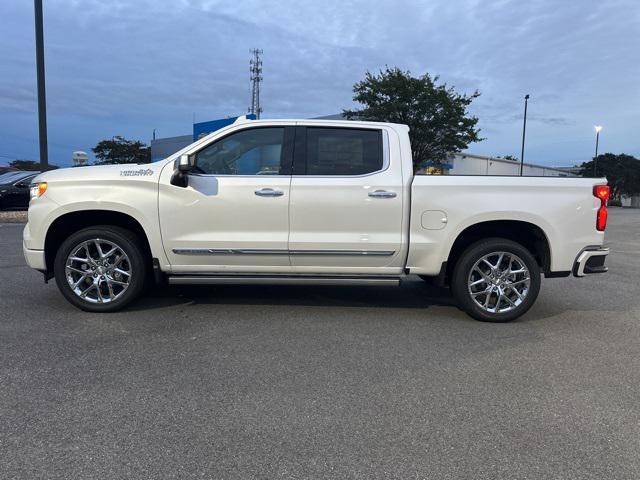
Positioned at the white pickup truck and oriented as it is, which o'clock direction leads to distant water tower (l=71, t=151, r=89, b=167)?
The distant water tower is roughly at 2 o'clock from the white pickup truck.

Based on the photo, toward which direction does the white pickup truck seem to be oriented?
to the viewer's left

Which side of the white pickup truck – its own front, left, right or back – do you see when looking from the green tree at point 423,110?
right

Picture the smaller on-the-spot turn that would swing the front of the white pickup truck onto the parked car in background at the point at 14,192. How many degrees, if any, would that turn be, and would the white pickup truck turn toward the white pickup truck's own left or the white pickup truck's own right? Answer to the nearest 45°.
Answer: approximately 45° to the white pickup truck's own right

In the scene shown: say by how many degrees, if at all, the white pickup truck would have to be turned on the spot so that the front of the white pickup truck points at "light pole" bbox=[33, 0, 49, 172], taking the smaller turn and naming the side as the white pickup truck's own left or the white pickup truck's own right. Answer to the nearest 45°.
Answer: approximately 45° to the white pickup truck's own right

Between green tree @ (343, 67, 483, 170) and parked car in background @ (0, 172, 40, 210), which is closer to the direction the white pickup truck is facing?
the parked car in background
